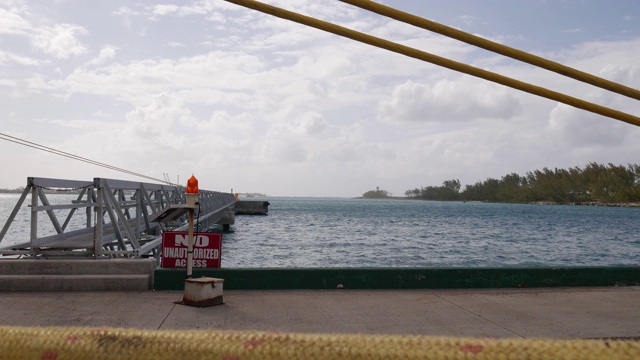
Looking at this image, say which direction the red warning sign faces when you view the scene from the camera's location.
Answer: facing the viewer

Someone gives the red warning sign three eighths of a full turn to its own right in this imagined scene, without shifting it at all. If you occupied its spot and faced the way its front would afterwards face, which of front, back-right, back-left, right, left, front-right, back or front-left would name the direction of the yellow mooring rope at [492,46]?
back-left

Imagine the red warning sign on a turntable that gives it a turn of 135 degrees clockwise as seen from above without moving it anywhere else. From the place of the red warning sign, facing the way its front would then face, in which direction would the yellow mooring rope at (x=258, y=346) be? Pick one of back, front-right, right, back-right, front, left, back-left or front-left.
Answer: back-left

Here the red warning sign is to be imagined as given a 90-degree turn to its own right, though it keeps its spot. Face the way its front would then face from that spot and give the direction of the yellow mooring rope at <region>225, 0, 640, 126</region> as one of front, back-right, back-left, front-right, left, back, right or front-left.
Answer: left

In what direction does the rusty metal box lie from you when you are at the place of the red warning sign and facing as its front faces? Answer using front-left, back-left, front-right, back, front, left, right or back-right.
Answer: front
